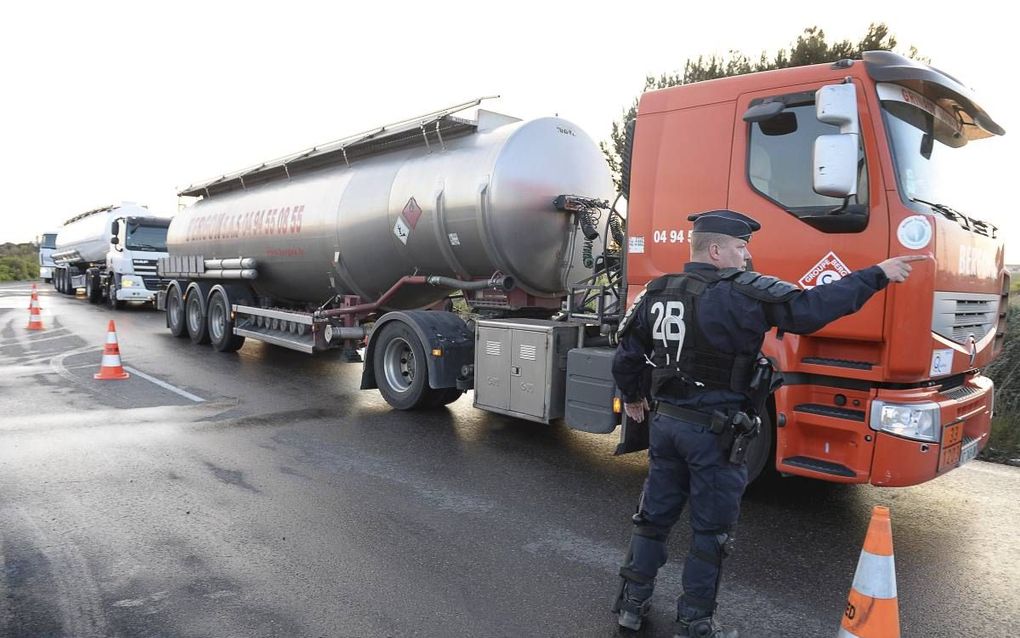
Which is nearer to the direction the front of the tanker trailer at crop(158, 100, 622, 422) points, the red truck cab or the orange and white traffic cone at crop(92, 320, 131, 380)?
the red truck cab

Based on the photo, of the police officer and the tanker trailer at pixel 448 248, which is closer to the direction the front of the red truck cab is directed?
the police officer

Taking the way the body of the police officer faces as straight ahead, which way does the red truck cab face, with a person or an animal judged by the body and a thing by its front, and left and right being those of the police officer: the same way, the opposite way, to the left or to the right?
to the right

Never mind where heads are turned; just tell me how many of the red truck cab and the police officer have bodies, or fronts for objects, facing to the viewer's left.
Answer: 0

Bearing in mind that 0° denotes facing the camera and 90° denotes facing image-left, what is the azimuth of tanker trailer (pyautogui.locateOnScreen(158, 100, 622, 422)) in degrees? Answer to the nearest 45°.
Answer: approximately 315°

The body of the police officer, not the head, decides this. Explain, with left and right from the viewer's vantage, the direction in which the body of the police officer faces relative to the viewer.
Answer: facing away from the viewer and to the right of the viewer

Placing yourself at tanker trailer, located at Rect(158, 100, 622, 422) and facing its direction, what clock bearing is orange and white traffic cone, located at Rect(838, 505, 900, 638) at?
The orange and white traffic cone is roughly at 1 o'clock from the tanker trailer.

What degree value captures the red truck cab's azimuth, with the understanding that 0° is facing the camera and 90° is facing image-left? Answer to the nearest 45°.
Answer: approximately 315°

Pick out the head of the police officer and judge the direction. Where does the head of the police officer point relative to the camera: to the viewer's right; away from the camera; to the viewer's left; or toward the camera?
to the viewer's right

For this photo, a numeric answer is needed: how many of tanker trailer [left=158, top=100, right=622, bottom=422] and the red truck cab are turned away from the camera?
0
